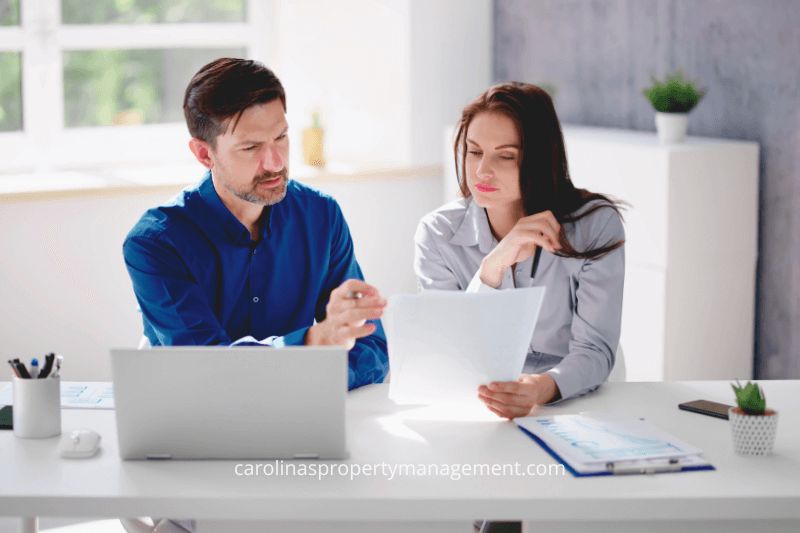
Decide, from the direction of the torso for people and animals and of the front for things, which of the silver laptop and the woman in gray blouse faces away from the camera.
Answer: the silver laptop

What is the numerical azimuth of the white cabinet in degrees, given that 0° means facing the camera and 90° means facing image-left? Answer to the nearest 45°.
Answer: approximately 45°

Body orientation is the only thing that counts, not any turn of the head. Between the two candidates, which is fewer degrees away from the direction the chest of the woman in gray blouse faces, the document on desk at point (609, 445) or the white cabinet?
the document on desk

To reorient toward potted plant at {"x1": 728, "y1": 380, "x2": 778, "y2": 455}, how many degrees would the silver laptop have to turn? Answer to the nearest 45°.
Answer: approximately 90° to its right

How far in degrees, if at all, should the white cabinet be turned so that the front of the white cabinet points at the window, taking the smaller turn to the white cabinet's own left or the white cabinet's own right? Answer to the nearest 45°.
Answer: approximately 45° to the white cabinet's own right

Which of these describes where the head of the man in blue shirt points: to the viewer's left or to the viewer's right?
to the viewer's right

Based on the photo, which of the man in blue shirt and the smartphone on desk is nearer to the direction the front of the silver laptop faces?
the man in blue shirt

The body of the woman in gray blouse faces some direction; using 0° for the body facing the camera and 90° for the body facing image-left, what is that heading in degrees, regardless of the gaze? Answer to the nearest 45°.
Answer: approximately 45°

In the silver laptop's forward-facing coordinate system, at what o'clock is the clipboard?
The clipboard is roughly at 3 o'clock from the silver laptop.

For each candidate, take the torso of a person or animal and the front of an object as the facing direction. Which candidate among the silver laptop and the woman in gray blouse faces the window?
the silver laptop

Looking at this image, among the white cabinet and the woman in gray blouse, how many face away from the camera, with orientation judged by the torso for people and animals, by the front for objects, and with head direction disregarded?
0

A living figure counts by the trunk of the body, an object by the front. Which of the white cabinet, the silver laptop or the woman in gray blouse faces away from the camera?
the silver laptop

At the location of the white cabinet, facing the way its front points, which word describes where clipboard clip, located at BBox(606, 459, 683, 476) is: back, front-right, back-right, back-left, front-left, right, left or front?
front-left

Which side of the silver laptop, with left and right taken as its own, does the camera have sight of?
back
